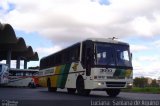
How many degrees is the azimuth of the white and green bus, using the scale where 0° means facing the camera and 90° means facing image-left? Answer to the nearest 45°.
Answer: approximately 315°

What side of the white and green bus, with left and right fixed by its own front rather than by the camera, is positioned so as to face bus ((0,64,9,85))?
back
